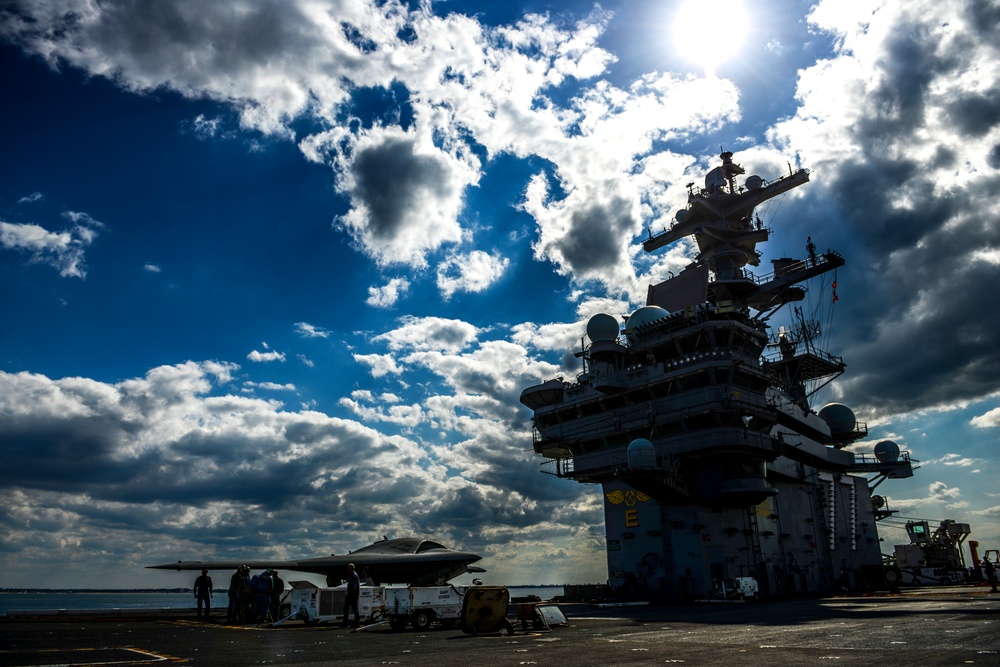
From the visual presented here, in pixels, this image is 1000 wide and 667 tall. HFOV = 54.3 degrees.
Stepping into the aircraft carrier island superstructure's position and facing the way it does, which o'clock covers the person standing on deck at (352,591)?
The person standing on deck is roughly at 11 o'clock from the aircraft carrier island superstructure.

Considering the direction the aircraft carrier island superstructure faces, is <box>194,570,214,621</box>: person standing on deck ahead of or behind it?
ahead

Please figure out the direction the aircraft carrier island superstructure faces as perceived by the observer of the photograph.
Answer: facing the viewer and to the left of the viewer
